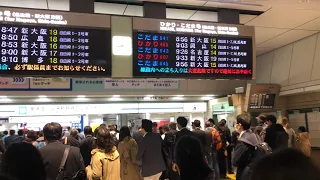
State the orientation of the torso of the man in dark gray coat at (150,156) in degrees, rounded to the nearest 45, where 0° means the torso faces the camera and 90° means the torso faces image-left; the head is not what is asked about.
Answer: approximately 135°

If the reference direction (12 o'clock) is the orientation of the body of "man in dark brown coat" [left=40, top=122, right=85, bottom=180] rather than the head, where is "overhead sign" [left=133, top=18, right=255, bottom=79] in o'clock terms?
The overhead sign is roughly at 2 o'clock from the man in dark brown coat.

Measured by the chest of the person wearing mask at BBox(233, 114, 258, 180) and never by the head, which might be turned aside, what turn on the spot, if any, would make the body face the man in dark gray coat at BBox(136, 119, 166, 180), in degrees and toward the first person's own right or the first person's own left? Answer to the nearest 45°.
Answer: approximately 45° to the first person's own left

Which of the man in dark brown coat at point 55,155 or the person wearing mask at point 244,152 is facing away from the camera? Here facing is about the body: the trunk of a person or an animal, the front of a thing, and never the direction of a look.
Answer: the man in dark brown coat

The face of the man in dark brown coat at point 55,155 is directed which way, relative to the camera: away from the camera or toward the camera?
away from the camera

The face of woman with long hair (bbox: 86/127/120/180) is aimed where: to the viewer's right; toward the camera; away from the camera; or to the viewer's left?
away from the camera

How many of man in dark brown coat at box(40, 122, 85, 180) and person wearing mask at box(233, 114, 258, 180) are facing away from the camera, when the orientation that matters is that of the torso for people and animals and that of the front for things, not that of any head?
1

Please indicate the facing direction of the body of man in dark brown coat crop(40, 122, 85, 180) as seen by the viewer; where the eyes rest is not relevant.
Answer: away from the camera

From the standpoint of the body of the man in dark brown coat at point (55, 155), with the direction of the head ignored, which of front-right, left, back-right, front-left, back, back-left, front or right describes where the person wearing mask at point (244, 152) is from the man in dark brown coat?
right
